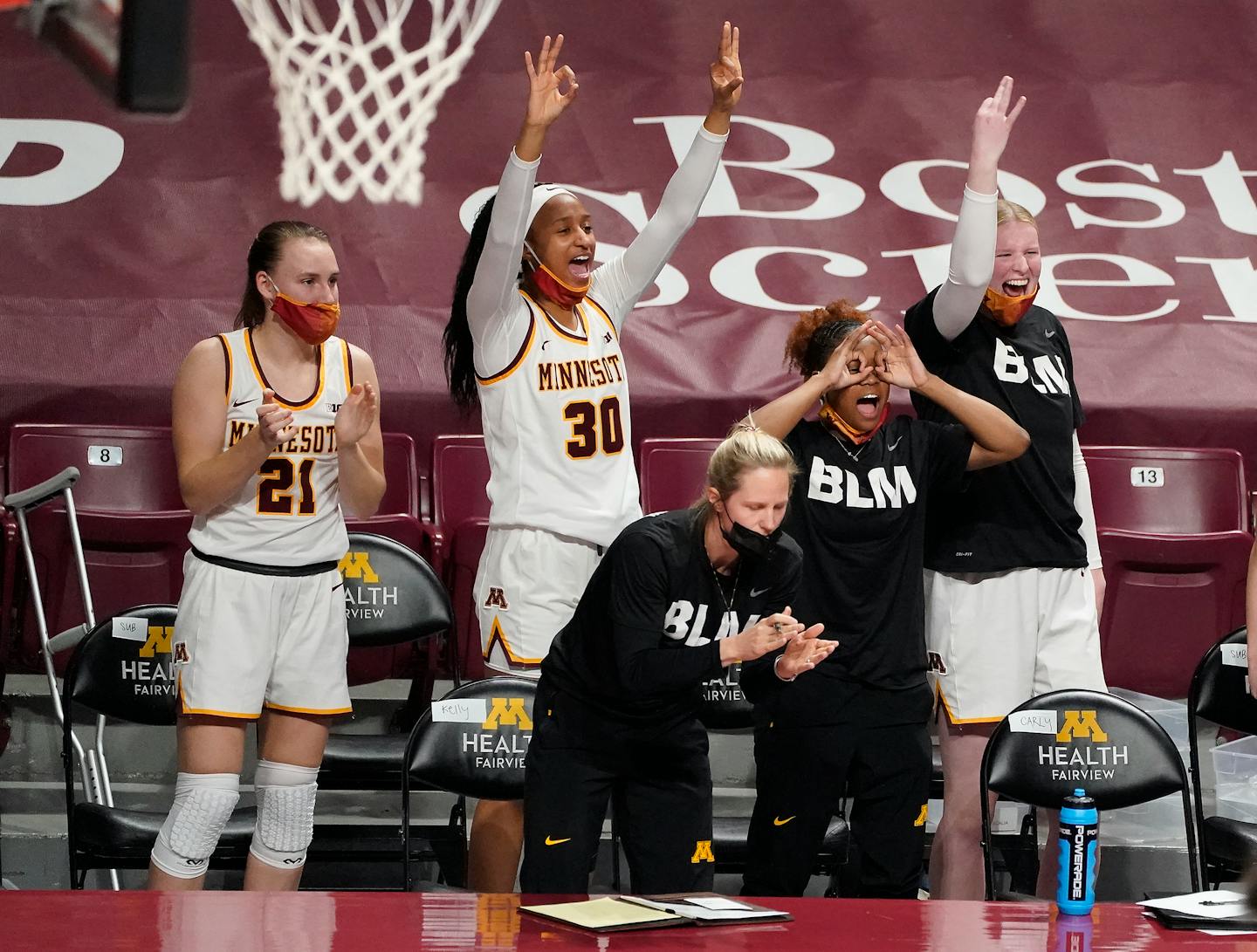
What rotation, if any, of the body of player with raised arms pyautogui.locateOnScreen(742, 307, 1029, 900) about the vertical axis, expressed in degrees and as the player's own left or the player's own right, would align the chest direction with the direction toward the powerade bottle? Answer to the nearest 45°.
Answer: approximately 45° to the player's own left

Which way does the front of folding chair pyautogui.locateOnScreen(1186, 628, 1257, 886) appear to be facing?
toward the camera

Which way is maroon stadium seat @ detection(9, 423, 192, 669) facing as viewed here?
toward the camera

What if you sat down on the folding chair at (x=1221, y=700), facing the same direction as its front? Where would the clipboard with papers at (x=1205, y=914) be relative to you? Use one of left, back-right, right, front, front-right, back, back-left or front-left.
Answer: front

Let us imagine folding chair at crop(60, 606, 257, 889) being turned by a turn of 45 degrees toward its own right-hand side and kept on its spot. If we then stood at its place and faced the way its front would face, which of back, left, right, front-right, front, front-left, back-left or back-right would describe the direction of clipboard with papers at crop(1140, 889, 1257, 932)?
left

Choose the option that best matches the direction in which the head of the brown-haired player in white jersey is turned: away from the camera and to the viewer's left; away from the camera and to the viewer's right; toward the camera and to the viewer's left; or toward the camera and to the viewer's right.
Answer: toward the camera and to the viewer's right

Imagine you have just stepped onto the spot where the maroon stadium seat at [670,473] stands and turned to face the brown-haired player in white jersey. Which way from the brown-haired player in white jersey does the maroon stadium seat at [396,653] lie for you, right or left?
right

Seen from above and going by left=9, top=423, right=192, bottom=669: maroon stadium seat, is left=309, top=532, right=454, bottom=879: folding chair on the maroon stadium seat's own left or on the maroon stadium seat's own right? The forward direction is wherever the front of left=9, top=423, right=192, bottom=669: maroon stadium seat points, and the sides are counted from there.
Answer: on the maroon stadium seat's own left

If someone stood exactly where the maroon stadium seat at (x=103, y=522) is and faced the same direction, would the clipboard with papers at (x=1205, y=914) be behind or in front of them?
in front

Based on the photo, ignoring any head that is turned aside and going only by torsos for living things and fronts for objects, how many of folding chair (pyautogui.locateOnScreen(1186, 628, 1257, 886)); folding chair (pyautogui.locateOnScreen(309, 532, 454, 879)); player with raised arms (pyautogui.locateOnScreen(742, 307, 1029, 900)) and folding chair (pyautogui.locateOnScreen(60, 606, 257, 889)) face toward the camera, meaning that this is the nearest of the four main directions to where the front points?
4

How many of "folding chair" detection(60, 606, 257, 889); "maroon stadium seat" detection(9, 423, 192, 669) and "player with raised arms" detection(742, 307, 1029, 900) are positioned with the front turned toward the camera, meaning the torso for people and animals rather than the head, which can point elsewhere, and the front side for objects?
3

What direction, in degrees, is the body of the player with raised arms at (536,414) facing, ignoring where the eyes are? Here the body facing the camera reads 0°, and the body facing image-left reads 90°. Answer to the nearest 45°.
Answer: approximately 315°

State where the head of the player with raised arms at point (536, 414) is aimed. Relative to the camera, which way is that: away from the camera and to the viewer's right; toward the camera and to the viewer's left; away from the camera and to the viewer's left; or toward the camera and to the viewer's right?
toward the camera and to the viewer's right

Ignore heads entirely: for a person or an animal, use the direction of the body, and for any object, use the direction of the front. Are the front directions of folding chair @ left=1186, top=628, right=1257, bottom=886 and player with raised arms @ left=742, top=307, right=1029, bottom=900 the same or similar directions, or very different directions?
same or similar directions

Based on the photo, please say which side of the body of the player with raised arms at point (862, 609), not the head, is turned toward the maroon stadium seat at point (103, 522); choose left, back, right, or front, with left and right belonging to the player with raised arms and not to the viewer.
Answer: right
